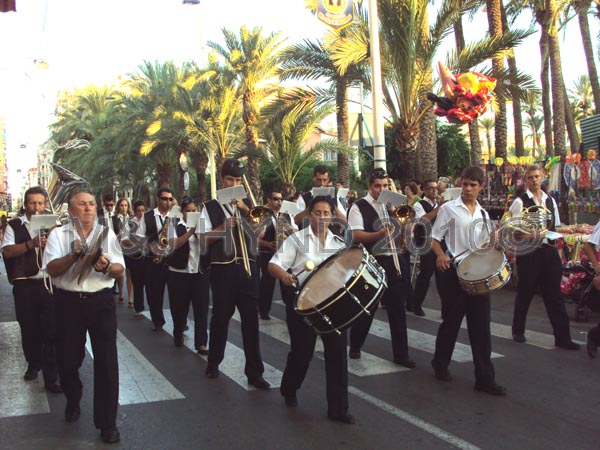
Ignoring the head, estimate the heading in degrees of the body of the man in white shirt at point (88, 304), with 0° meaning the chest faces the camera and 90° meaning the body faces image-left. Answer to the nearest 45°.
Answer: approximately 0°

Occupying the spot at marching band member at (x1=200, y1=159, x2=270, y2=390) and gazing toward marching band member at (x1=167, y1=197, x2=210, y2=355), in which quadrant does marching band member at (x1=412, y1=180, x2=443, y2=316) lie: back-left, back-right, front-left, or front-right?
front-right

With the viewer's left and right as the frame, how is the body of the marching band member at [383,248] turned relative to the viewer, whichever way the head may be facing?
facing the viewer and to the right of the viewer

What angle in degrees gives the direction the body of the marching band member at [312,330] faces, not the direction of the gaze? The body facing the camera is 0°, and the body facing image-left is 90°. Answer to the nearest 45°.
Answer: approximately 315°

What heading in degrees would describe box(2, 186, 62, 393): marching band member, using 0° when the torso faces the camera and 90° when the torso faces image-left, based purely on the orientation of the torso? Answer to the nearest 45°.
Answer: approximately 315°

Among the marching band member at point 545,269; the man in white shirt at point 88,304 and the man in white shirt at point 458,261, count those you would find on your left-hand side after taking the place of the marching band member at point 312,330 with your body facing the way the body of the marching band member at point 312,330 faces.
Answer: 2

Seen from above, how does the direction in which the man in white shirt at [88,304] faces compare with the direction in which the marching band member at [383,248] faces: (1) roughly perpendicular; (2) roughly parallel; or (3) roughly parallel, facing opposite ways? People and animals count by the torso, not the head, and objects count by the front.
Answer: roughly parallel

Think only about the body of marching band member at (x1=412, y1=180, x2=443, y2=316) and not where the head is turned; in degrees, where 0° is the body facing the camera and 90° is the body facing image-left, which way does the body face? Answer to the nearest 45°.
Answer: approximately 315°

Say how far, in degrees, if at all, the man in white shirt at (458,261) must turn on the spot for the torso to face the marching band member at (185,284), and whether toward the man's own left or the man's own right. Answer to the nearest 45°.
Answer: approximately 135° to the man's own right

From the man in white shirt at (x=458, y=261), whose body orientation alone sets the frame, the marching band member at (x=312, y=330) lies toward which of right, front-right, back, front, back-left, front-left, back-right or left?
right
